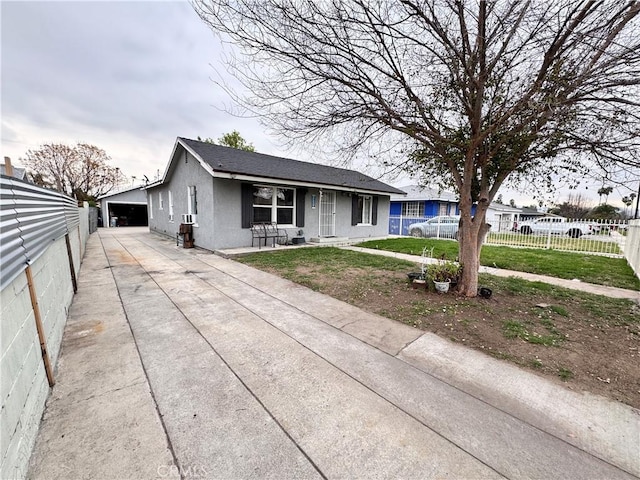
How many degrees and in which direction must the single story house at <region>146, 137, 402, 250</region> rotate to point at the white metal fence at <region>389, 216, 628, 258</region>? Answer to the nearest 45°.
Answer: approximately 45° to its left

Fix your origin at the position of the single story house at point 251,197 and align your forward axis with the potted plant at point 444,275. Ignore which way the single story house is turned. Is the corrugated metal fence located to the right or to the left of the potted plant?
right

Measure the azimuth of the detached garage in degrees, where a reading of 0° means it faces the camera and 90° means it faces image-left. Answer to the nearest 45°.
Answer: approximately 0°

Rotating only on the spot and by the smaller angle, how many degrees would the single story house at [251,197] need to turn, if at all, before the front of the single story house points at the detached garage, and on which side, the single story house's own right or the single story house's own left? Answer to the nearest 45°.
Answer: approximately 180°

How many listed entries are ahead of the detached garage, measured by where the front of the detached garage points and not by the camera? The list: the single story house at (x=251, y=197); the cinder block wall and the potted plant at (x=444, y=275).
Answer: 3

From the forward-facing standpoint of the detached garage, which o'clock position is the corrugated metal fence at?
The corrugated metal fence is roughly at 12 o'clock from the detached garage.

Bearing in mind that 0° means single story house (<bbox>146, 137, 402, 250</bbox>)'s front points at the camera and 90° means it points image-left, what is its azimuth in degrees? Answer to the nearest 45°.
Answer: approximately 315°

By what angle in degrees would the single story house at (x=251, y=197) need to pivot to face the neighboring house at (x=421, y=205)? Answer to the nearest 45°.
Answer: approximately 90° to its left

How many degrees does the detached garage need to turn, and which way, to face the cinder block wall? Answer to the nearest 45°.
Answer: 0° — it already faces it
